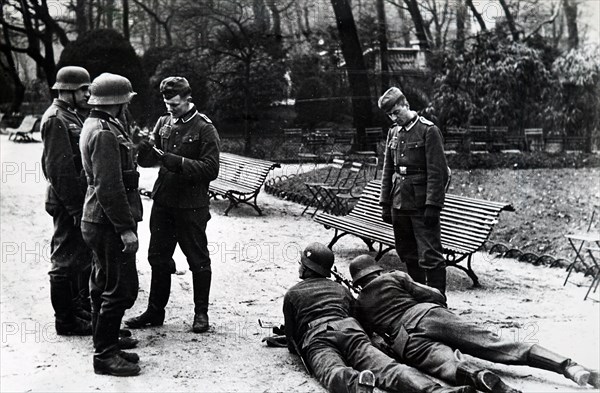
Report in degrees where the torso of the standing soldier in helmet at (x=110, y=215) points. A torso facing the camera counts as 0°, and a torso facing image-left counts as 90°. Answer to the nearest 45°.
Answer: approximately 270°

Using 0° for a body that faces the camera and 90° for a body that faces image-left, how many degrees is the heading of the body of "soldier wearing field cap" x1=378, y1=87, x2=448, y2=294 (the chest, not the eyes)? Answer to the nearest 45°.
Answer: approximately 45°

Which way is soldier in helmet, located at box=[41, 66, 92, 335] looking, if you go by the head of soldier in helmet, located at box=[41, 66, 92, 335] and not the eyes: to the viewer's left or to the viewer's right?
to the viewer's right

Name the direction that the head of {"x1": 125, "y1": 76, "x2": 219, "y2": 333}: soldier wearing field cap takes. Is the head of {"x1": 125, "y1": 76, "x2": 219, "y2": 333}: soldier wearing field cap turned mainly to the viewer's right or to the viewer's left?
to the viewer's left

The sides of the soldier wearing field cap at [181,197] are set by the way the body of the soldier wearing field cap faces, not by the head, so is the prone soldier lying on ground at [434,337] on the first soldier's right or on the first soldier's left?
on the first soldier's left

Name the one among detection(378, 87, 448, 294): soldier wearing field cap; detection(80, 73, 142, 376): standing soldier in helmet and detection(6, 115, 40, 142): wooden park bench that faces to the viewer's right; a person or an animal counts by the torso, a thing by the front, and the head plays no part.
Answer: the standing soldier in helmet

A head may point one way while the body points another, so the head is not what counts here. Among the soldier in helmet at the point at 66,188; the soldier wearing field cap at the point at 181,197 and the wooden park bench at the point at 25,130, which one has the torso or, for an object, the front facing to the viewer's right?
the soldier in helmet at the point at 66,188

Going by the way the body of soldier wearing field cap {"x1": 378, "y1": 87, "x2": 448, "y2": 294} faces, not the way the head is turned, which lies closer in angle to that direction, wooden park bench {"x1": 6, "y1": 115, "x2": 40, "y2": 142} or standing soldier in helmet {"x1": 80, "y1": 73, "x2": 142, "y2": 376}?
the standing soldier in helmet

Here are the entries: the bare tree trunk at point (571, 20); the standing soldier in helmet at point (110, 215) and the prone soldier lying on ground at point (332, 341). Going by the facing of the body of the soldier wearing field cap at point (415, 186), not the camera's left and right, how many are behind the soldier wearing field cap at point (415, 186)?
1
